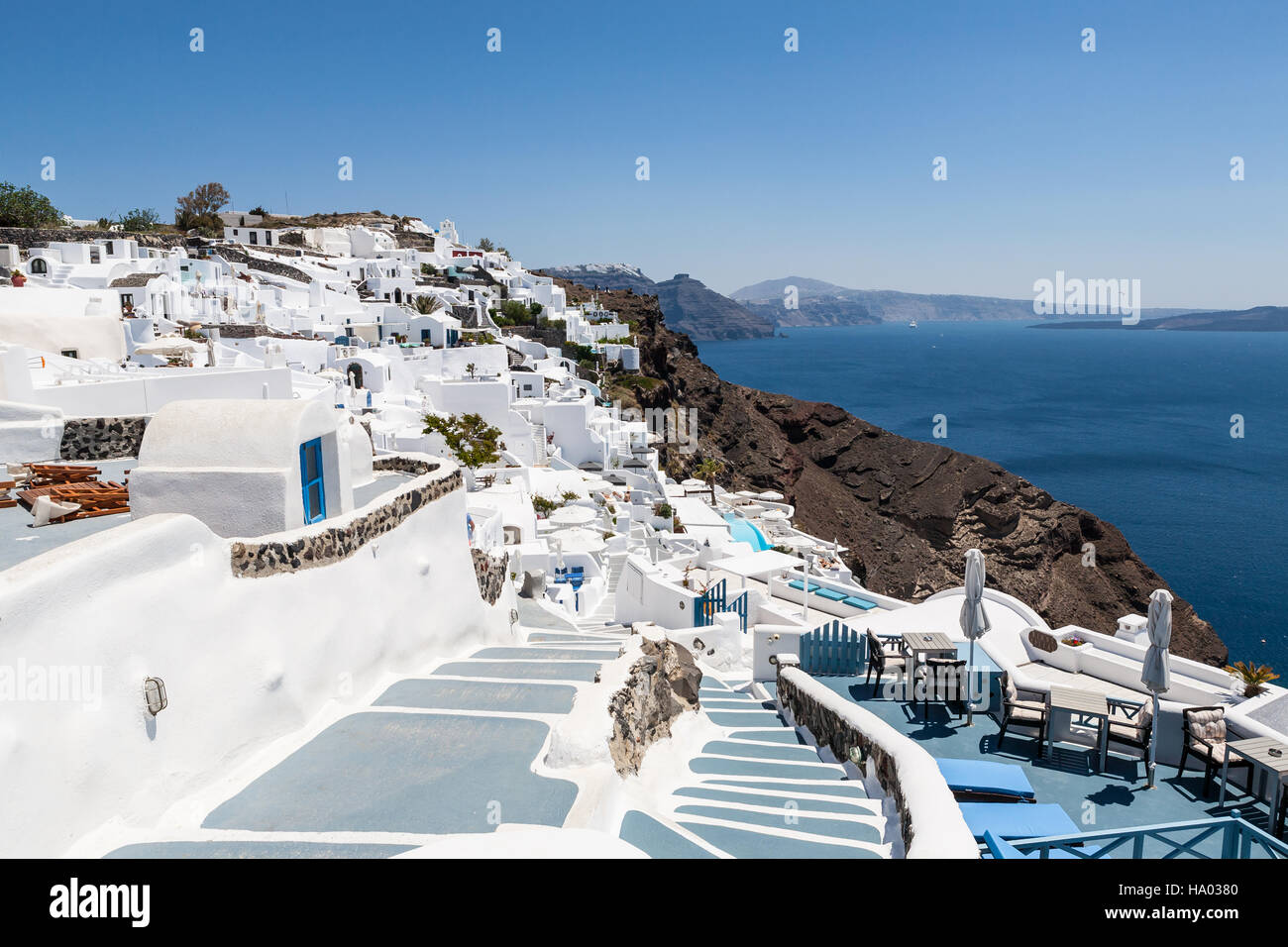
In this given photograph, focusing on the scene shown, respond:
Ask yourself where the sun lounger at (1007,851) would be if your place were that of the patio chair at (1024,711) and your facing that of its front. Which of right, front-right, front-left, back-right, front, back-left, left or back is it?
right

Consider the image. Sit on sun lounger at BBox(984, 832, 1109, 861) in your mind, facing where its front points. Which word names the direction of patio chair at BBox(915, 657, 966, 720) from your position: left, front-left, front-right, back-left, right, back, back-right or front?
left

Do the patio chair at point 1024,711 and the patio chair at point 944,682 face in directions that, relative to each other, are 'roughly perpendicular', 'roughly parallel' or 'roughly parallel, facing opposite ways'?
roughly perpendicular

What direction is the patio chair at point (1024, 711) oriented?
to the viewer's right

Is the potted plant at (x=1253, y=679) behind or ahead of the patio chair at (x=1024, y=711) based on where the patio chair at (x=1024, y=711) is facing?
ahead

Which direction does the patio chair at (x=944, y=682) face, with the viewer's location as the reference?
facing away from the viewer

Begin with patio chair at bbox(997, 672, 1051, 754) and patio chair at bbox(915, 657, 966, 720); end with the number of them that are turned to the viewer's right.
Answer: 1

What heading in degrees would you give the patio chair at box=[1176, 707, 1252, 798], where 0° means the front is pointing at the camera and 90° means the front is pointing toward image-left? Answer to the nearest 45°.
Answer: approximately 315°

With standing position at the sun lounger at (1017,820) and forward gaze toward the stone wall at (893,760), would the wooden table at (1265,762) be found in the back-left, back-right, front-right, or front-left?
back-right

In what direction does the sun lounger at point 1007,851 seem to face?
to the viewer's right
